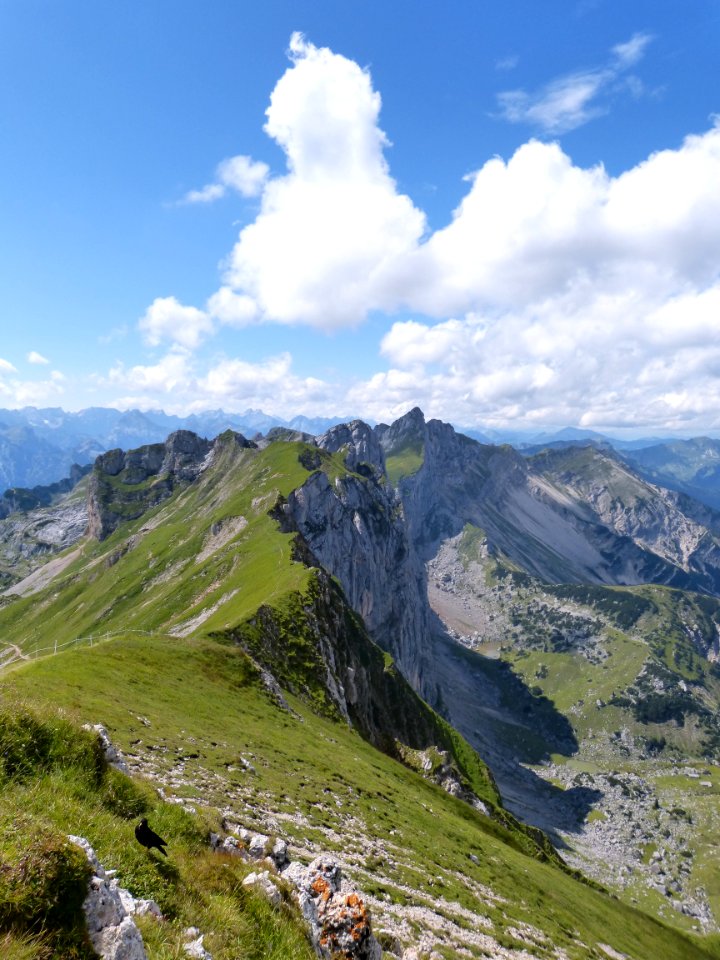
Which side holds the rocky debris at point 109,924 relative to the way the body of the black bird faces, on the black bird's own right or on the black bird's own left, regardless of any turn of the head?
on the black bird's own left

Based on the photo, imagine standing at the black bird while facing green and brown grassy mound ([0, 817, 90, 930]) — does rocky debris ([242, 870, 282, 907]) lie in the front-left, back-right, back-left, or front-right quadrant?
back-left

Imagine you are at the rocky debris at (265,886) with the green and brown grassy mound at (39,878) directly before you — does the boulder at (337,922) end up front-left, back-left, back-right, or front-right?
back-left

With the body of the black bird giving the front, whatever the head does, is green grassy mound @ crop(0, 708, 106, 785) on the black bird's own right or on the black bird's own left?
on the black bird's own right

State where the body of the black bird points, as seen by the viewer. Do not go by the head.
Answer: to the viewer's left

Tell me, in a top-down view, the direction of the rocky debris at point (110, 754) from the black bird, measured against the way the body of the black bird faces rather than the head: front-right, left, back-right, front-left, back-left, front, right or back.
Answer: right
